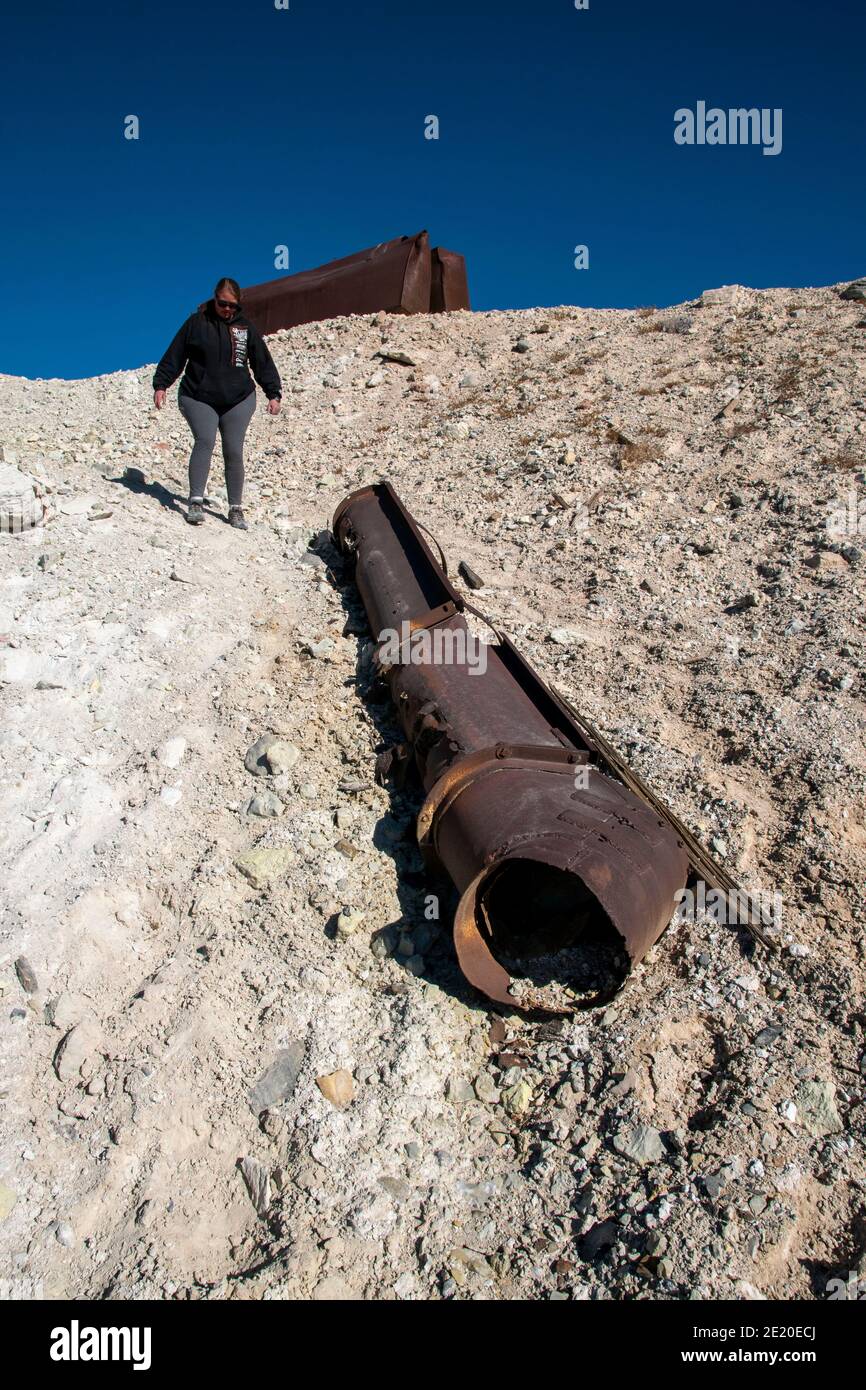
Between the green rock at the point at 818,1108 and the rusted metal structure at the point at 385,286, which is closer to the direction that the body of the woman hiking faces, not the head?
the green rock

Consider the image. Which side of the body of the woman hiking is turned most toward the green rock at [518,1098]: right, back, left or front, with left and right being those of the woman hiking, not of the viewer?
front

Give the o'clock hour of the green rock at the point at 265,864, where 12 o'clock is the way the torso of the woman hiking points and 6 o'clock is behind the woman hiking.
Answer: The green rock is roughly at 12 o'clock from the woman hiking.

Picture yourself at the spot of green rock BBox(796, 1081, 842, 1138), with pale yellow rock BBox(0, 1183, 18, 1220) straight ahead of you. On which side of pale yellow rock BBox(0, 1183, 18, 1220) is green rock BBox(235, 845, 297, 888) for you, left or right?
right

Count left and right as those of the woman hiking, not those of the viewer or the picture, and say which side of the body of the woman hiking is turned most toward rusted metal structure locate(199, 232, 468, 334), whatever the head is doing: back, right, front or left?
back

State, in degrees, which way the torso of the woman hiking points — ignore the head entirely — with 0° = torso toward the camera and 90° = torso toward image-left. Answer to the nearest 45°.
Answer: approximately 0°

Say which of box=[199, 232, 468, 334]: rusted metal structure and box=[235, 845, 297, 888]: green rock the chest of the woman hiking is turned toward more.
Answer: the green rock

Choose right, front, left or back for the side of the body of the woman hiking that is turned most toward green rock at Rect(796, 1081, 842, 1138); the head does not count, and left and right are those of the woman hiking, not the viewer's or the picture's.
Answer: front
